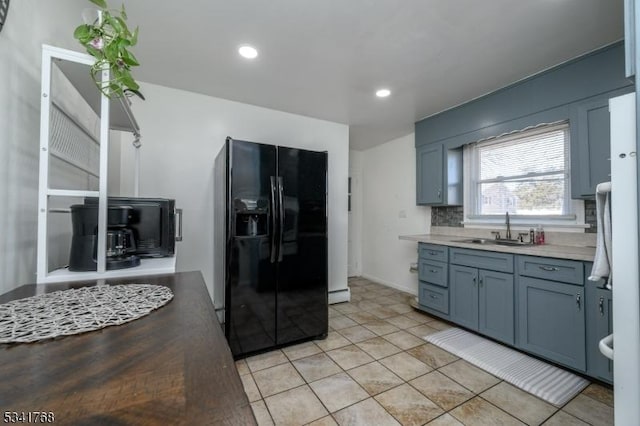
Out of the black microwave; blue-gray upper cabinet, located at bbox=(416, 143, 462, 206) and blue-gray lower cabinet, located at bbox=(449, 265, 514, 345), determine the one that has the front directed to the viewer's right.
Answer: the black microwave

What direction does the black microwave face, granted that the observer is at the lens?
facing to the right of the viewer

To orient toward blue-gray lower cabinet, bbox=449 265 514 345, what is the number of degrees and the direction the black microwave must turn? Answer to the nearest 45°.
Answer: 0° — it already faces it

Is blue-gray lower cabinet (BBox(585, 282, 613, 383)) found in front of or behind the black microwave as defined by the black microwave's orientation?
in front

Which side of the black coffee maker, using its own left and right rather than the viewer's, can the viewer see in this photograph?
right

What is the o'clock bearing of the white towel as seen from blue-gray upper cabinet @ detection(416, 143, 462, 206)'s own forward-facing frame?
The white towel is roughly at 10 o'clock from the blue-gray upper cabinet.

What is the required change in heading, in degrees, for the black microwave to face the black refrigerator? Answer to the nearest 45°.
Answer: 0° — it already faces it

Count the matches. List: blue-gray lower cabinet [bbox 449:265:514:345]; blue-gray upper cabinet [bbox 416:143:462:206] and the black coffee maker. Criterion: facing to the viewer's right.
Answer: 1

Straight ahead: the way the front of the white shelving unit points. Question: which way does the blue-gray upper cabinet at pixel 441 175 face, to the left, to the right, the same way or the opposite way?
the opposite way

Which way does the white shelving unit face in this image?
to the viewer's right
